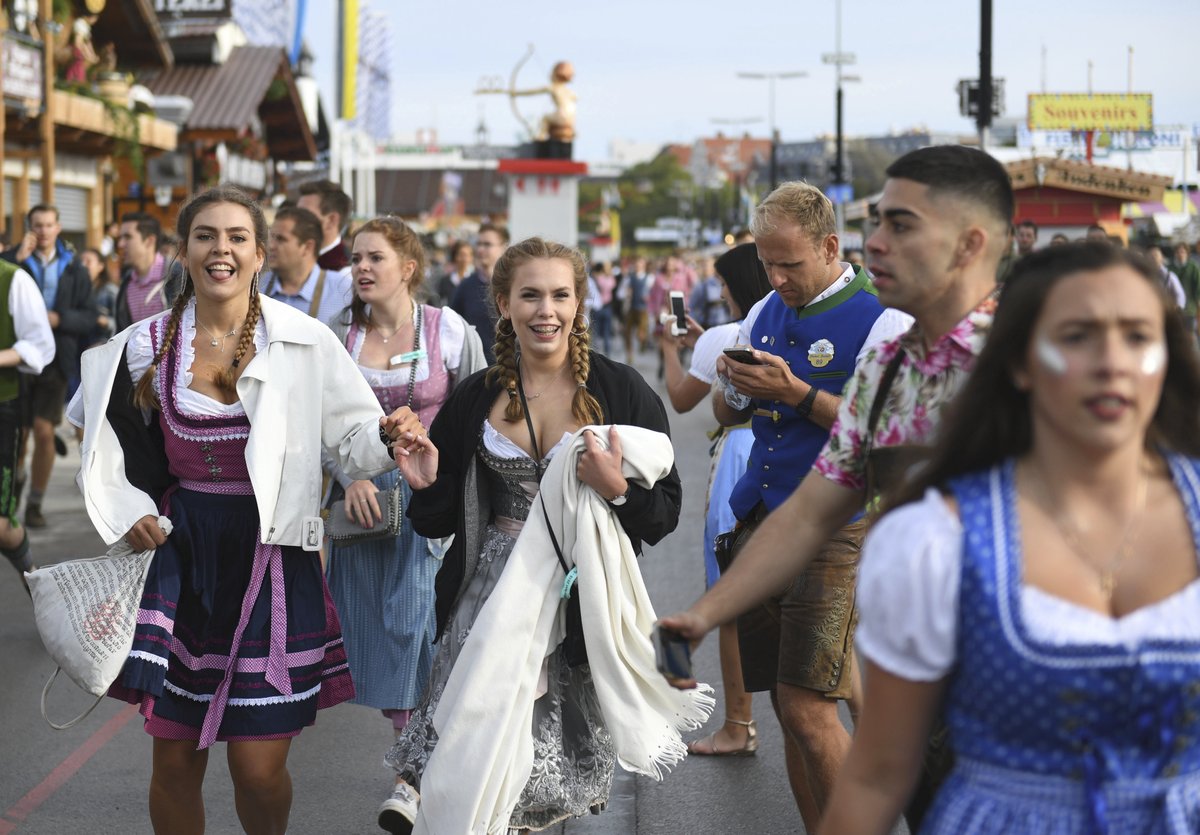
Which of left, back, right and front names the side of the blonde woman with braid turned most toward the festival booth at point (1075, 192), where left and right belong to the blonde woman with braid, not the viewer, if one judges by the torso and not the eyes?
back

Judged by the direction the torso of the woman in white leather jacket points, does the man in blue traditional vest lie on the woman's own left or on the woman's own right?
on the woman's own left

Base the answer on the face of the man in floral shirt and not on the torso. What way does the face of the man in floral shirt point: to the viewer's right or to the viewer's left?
to the viewer's left

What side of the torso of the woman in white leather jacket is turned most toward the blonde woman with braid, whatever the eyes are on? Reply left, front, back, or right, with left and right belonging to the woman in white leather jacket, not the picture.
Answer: left

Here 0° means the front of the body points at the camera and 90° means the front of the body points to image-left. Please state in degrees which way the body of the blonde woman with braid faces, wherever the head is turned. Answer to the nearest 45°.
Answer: approximately 0°

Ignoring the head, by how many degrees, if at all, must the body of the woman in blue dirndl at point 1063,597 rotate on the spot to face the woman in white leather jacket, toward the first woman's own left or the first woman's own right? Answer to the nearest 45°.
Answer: approximately 135° to the first woman's own right

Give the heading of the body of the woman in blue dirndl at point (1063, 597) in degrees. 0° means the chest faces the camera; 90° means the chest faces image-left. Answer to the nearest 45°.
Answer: approximately 0°
